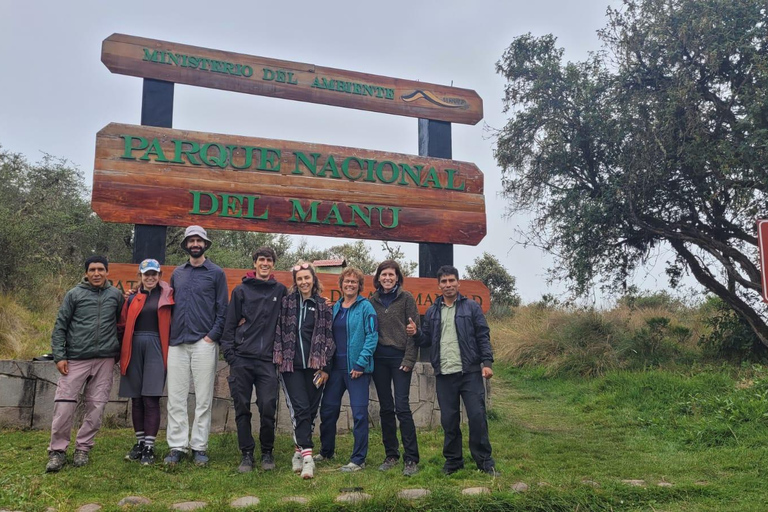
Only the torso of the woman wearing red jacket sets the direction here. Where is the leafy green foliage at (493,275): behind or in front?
behind

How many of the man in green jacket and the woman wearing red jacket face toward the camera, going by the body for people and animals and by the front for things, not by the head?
2

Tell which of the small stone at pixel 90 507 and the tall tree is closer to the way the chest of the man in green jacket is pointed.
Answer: the small stone

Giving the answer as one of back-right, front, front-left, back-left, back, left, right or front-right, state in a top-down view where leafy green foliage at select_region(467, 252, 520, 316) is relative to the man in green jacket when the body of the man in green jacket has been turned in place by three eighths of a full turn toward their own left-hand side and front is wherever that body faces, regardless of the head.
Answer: front

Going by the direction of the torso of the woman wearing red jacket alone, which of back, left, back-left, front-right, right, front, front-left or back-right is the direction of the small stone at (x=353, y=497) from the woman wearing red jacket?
front-left

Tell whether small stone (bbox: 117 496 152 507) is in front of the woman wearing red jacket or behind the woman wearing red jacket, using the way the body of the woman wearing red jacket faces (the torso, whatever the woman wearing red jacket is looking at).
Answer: in front

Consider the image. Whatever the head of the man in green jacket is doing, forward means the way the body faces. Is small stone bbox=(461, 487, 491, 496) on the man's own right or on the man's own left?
on the man's own left

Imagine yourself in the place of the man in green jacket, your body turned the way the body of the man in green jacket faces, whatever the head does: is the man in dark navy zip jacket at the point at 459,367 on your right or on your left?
on your left

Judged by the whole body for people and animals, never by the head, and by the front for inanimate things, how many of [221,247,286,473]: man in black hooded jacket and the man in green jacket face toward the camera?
2

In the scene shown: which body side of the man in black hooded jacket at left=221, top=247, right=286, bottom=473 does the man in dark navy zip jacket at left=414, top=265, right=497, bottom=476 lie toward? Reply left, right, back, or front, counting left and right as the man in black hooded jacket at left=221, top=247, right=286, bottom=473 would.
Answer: left

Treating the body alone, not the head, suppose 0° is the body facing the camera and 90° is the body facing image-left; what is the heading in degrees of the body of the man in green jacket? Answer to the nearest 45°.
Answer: approximately 0°
